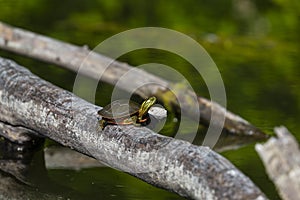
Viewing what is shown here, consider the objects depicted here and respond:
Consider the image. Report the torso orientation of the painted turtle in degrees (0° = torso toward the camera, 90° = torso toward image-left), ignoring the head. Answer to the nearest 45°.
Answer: approximately 270°
